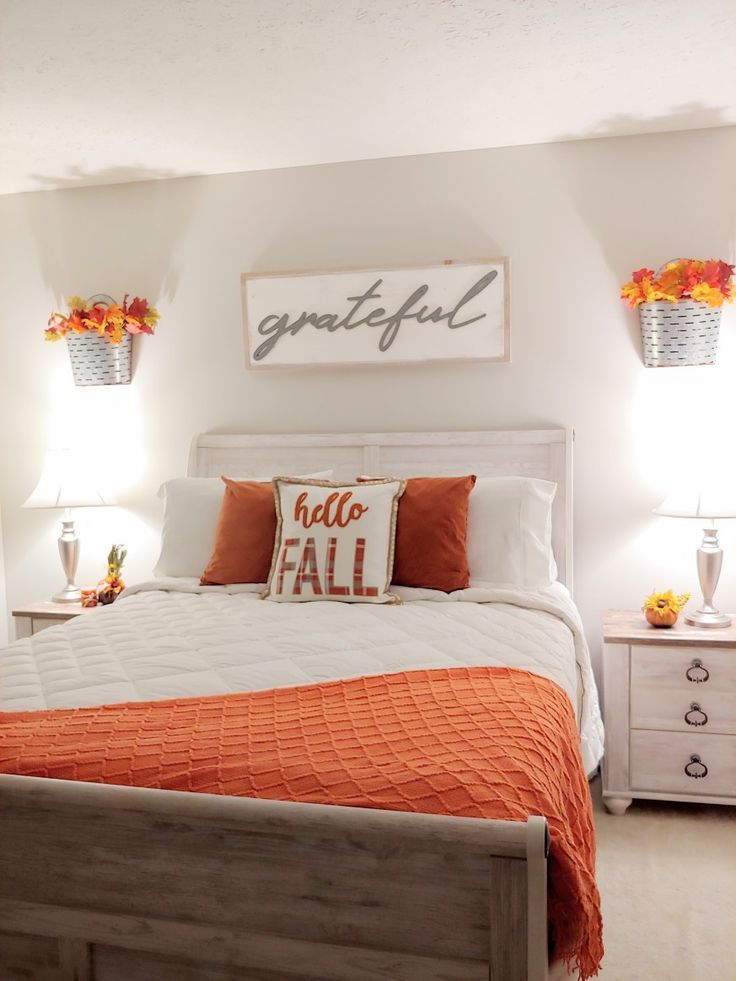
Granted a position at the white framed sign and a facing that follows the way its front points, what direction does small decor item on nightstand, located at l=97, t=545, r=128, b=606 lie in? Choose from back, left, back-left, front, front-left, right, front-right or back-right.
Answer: right

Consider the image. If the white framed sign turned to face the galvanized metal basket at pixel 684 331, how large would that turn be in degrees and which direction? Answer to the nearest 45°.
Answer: approximately 90° to its left

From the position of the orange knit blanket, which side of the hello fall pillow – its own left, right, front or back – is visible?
front

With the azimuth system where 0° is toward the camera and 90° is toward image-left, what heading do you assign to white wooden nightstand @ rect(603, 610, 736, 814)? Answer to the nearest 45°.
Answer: approximately 0°

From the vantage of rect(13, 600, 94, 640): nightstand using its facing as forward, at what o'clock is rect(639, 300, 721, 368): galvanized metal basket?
The galvanized metal basket is roughly at 10 o'clock from the nightstand.

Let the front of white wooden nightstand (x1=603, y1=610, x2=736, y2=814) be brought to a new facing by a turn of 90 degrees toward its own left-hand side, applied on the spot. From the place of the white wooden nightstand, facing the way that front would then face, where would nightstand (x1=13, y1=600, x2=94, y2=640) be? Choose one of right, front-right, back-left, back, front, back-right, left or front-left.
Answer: back

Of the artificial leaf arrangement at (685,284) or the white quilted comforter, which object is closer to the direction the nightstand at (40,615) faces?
the white quilted comforter

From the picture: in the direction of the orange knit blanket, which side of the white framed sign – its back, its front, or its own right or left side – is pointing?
front

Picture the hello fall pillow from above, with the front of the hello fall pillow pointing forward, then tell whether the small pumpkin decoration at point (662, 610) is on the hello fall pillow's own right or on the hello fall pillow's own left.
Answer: on the hello fall pillow's own left
